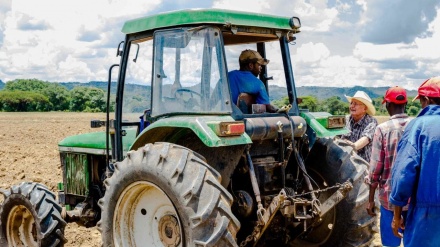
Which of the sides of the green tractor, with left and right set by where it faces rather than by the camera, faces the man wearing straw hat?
right

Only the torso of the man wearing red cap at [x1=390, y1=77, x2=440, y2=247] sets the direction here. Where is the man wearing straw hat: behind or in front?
in front

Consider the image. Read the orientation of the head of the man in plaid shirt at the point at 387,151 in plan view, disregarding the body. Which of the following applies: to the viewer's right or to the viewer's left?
to the viewer's left

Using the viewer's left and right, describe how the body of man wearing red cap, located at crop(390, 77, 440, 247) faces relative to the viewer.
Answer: facing away from the viewer and to the left of the viewer

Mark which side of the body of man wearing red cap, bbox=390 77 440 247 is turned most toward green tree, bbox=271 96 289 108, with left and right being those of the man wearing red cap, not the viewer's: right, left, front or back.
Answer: front

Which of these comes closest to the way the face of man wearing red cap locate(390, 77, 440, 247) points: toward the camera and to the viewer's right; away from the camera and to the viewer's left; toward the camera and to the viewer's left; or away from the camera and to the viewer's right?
away from the camera and to the viewer's left

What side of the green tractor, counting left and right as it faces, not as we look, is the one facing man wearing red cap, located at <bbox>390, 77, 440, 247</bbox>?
back

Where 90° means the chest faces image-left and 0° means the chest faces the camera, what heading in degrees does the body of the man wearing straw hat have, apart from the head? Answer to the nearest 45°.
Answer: approximately 45°

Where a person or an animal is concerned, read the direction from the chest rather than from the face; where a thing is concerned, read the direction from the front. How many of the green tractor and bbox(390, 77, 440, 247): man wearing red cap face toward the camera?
0

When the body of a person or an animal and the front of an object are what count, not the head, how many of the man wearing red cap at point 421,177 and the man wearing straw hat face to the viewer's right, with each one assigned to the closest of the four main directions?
0
